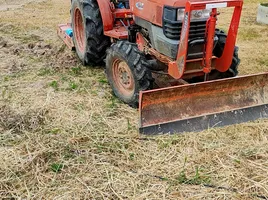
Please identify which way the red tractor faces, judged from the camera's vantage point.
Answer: facing the viewer and to the right of the viewer
